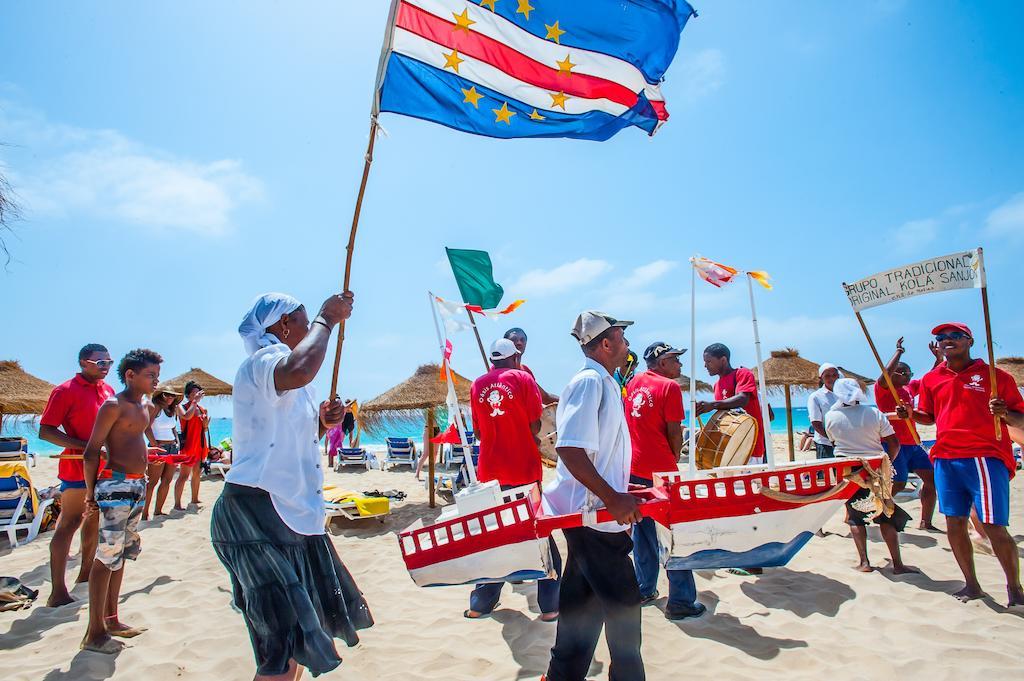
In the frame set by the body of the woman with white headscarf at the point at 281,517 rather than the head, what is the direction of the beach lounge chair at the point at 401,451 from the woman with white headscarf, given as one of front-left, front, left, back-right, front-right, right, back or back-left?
left

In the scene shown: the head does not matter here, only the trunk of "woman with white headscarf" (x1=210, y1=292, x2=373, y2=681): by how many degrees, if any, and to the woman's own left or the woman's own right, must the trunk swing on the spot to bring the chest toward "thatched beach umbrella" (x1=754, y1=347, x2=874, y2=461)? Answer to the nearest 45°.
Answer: approximately 45° to the woman's own left

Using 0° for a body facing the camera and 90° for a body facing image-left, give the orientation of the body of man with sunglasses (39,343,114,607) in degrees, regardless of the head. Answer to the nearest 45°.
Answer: approximately 315°

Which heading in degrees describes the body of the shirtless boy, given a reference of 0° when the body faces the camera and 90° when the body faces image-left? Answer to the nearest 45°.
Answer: approximately 315°

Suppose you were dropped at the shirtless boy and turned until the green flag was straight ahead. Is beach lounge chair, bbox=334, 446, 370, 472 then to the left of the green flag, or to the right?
left

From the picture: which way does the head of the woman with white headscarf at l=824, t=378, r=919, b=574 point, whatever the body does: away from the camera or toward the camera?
away from the camera

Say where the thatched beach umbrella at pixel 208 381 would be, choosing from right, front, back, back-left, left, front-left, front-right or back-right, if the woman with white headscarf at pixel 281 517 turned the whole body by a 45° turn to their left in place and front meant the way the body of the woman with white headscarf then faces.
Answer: front-left

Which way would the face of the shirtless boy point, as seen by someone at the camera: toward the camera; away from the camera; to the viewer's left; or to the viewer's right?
to the viewer's right

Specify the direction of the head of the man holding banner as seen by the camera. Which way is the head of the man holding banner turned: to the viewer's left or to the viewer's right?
to the viewer's left
